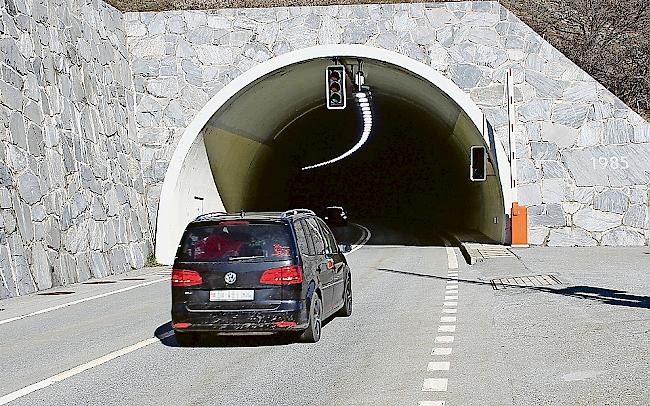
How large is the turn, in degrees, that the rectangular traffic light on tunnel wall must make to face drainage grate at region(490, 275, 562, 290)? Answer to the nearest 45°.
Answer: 0° — it already faces it

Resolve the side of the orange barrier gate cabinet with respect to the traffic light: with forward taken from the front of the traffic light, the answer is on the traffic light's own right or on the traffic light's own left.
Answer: on the traffic light's own left

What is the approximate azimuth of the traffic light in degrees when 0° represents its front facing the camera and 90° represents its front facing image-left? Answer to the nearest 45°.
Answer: approximately 0°
